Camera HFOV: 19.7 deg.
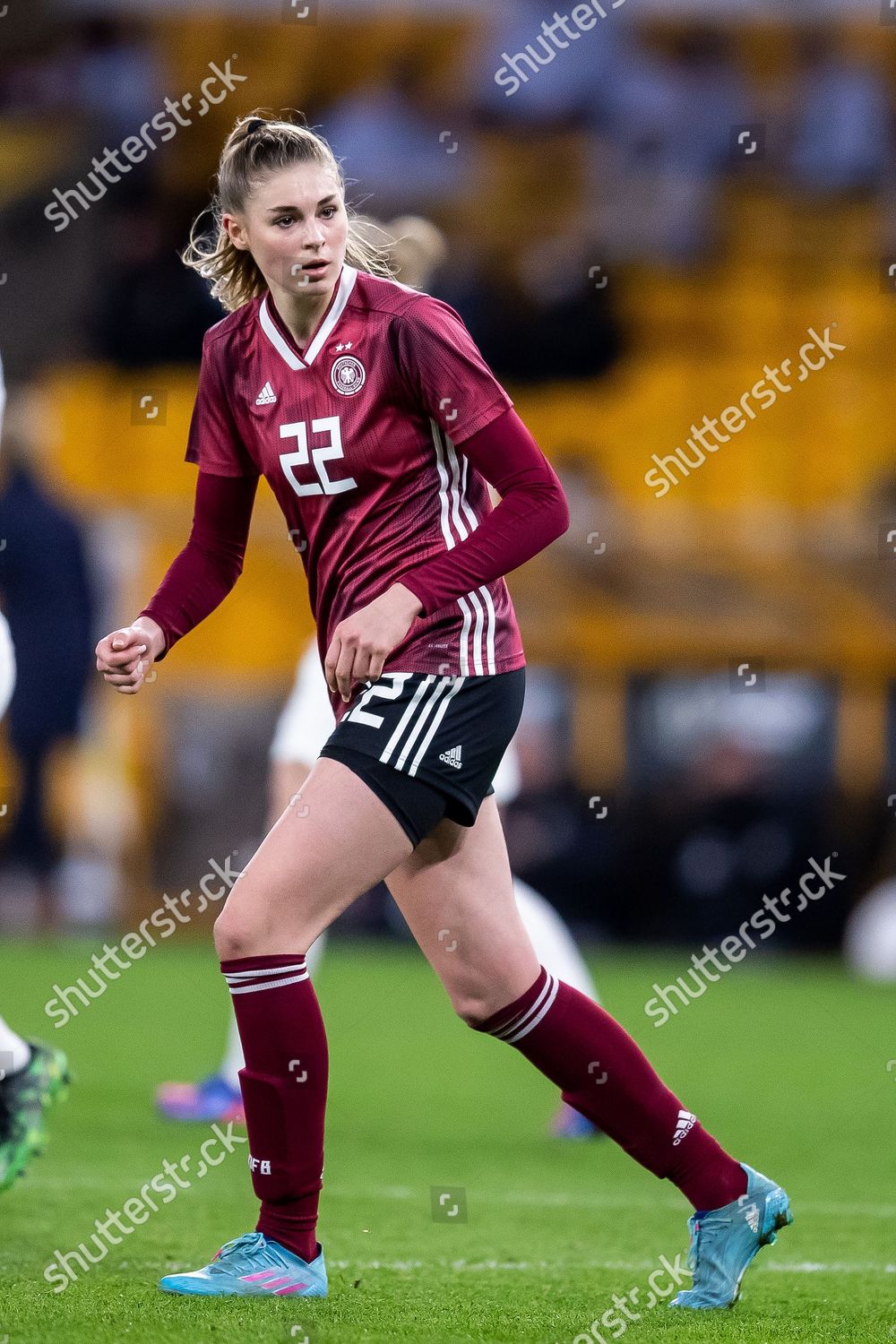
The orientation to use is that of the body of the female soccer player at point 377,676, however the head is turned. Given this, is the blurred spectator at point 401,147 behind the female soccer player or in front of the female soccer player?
behind

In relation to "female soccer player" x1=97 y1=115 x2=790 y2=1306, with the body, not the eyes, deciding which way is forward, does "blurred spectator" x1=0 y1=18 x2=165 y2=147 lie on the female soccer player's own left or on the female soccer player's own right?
on the female soccer player's own right

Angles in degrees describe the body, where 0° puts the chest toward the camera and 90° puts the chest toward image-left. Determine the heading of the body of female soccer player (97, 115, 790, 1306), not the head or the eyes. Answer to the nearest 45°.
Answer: approximately 45°

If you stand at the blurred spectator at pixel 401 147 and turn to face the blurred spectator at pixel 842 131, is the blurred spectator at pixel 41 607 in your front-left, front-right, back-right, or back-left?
back-right

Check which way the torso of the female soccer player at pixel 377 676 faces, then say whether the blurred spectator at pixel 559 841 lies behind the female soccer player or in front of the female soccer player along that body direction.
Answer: behind

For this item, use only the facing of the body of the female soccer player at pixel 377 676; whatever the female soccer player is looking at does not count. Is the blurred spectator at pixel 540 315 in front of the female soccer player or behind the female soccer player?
behind

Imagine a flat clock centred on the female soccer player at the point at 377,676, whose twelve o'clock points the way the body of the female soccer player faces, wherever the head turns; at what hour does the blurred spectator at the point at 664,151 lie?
The blurred spectator is roughly at 5 o'clock from the female soccer player.
